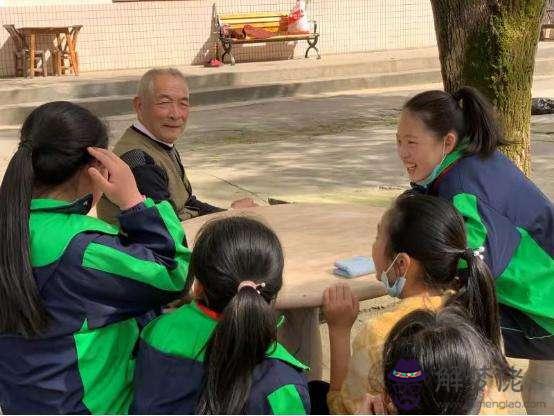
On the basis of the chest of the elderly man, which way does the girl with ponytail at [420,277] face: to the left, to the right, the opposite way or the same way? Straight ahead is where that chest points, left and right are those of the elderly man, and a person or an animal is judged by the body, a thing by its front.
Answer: the opposite way

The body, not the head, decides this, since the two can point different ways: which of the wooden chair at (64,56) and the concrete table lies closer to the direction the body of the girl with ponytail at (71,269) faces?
the concrete table

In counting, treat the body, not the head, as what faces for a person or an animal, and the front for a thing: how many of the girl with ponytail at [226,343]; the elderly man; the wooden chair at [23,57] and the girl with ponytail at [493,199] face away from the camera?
1

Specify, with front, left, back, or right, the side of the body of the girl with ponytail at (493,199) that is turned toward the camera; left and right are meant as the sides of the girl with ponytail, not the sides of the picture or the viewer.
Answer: left

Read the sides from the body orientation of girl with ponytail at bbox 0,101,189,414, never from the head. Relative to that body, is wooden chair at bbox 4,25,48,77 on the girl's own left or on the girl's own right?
on the girl's own left

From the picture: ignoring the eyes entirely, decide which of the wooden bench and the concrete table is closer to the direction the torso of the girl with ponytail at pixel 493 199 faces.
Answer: the concrete table

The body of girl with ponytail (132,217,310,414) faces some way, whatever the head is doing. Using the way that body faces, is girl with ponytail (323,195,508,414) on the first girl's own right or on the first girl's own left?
on the first girl's own right

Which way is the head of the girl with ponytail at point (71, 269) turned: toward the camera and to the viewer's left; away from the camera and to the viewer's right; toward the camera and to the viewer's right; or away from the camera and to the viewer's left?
away from the camera and to the viewer's right

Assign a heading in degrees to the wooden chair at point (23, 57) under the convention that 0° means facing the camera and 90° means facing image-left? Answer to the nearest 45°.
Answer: approximately 270°

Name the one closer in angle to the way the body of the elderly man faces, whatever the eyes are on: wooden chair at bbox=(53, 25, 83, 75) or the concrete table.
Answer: the concrete table

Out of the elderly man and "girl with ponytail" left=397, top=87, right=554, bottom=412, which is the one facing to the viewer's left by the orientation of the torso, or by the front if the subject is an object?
the girl with ponytail

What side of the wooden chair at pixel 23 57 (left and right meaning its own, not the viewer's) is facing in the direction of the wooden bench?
front

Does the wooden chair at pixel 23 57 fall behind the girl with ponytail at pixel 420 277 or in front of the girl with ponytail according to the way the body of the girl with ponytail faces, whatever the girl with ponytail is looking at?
in front

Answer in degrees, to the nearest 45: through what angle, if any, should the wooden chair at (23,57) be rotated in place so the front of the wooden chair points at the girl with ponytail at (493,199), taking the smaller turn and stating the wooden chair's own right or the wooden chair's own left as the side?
approximately 90° to the wooden chair's own right

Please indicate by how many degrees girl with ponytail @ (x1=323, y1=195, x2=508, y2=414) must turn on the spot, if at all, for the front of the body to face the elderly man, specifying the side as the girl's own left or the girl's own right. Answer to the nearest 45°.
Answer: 0° — they already face them

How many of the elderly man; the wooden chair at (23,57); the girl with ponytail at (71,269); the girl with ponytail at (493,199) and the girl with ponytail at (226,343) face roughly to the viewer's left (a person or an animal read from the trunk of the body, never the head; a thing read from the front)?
1

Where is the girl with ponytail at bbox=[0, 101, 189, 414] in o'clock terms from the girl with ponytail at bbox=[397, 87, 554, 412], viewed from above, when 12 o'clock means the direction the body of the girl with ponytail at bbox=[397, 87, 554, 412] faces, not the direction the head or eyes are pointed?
the girl with ponytail at bbox=[0, 101, 189, 414] is roughly at 11 o'clock from the girl with ponytail at bbox=[397, 87, 554, 412].

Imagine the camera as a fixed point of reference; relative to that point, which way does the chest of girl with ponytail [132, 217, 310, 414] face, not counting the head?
away from the camera

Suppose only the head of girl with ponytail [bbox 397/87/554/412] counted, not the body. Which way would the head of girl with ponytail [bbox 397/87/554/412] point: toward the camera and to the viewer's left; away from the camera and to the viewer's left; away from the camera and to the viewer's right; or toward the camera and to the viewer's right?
toward the camera and to the viewer's left

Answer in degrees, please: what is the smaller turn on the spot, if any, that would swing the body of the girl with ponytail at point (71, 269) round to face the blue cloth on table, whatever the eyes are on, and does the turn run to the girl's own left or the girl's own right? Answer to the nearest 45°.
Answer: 0° — they already face it

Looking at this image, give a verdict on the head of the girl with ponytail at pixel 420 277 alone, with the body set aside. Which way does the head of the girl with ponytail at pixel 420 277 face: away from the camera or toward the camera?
away from the camera

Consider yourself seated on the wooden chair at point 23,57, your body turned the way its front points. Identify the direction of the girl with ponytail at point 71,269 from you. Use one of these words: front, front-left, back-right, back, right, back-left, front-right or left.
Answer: right
